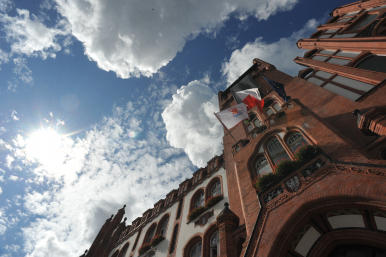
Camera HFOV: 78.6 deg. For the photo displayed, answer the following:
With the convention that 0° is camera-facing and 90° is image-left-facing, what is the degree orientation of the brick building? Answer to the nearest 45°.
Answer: approximately 45°
